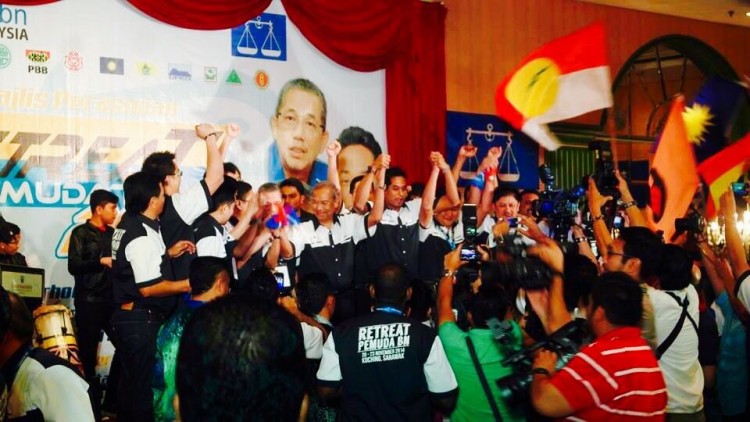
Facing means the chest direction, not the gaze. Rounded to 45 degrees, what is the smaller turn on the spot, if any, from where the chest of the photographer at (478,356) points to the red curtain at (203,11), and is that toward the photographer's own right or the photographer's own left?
approximately 45° to the photographer's own left

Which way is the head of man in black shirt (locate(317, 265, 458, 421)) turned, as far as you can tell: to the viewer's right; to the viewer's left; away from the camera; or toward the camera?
away from the camera

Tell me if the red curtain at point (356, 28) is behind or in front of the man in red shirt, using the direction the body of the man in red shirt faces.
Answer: in front

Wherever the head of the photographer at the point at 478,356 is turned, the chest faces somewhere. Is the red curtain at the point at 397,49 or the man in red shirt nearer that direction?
the red curtain

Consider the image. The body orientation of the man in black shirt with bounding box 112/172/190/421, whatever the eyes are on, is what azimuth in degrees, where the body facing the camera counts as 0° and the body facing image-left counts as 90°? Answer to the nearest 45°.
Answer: approximately 270°

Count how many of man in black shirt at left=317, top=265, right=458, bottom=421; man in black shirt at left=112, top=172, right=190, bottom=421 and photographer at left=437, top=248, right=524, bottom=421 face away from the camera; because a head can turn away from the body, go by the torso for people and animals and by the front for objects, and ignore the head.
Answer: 2

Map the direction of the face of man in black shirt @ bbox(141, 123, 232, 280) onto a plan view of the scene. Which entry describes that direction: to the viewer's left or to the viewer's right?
to the viewer's right

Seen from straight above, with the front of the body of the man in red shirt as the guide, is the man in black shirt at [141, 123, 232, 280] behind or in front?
in front

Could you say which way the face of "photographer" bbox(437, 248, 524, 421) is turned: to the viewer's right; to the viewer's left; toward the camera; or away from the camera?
away from the camera

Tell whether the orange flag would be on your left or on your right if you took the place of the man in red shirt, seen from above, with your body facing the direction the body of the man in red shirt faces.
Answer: on your right

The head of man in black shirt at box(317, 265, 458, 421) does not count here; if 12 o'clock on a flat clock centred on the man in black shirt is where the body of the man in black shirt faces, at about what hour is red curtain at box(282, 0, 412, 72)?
The red curtain is roughly at 12 o'clock from the man in black shirt.

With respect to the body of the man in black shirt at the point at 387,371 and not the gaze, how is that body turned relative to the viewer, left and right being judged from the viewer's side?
facing away from the viewer

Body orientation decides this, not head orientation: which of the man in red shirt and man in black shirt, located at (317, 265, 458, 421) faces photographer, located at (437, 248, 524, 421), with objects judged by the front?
the man in red shirt

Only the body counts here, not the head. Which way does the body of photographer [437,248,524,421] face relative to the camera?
away from the camera

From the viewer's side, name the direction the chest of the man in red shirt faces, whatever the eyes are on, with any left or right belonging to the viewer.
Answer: facing away from the viewer and to the left of the viewer

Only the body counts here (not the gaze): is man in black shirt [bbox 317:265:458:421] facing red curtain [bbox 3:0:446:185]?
yes

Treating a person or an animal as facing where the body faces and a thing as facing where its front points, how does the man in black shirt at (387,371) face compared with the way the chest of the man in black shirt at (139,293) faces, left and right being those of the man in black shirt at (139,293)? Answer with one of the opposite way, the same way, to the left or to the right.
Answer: to the left

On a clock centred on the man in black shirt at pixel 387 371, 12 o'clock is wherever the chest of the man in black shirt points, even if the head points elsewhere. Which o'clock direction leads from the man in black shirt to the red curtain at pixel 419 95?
The red curtain is roughly at 12 o'clock from the man in black shirt.
